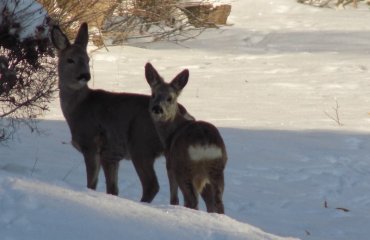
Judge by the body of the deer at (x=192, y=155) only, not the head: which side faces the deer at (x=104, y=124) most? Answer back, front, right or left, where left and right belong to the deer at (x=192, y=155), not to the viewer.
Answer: front

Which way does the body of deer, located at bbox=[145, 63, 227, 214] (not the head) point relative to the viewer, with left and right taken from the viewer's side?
facing away from the viewer and to the left of the viewer

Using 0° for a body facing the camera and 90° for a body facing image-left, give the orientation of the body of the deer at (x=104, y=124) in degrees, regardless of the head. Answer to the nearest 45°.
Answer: approximately 90°
